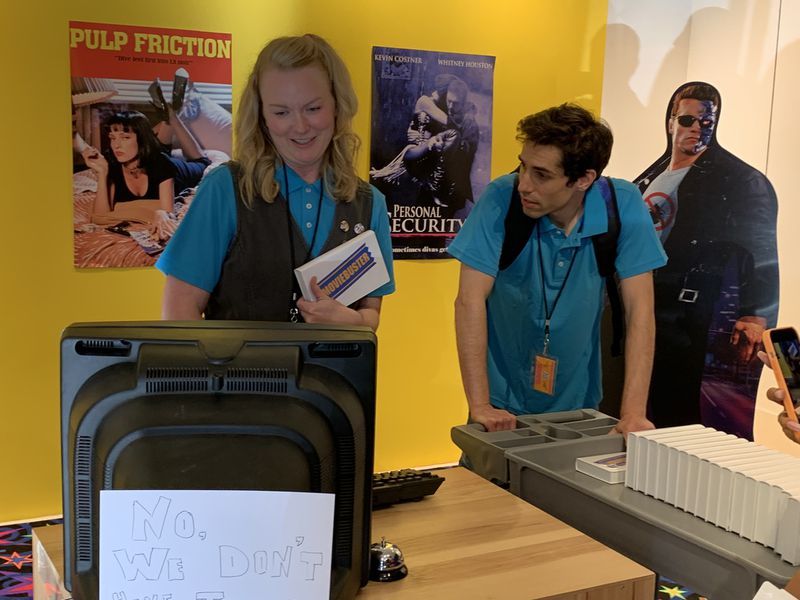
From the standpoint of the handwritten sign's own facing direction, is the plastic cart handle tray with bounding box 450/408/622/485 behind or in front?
behind

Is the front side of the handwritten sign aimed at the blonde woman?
no

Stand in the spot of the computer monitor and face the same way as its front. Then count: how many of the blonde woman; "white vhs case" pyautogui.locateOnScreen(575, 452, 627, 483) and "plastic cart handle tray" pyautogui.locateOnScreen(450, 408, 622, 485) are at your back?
0

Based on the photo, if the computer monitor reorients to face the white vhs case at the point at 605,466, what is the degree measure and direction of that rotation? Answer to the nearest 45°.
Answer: approximately 45° to its right

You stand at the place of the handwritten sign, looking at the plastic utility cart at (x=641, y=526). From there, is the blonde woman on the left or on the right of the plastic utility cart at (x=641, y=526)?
left

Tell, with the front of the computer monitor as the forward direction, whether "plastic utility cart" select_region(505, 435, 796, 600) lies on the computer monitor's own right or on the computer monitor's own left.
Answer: on the computer monitor's own right

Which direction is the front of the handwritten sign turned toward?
toward the camera

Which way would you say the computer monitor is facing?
away from the camera

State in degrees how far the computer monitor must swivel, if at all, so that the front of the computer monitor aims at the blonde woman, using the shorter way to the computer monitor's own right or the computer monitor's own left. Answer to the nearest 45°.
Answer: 0° — it already faces them

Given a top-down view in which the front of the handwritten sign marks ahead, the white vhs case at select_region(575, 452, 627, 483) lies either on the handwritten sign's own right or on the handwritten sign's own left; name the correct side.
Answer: on the handwritten sign's own left

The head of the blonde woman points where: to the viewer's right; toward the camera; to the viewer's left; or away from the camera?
toward the camera
